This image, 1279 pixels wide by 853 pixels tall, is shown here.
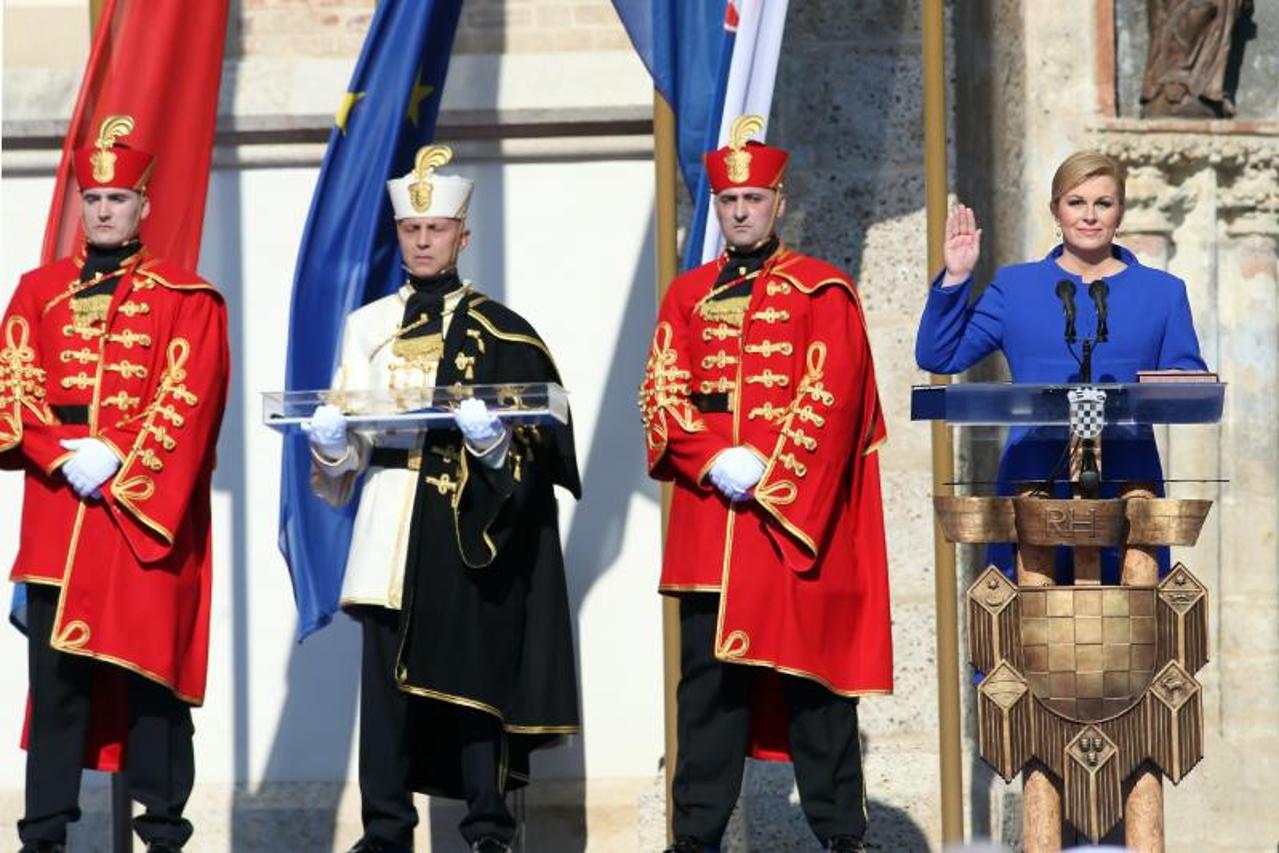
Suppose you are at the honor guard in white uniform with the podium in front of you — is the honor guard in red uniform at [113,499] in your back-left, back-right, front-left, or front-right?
back-right

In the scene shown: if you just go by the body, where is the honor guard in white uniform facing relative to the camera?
toward the camera

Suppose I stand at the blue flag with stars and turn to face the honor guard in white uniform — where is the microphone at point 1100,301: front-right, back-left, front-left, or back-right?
front-left

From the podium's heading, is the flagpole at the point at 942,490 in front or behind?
behind

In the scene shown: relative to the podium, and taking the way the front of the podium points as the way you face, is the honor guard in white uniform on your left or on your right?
on your right

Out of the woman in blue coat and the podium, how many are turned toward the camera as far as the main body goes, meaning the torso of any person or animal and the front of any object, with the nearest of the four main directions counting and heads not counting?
2

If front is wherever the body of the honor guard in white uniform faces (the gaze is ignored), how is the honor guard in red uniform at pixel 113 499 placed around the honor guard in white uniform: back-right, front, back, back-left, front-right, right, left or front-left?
right

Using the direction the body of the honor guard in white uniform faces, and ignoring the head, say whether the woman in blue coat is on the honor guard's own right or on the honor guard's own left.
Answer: on the honor guard's own left

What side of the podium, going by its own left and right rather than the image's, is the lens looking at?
front

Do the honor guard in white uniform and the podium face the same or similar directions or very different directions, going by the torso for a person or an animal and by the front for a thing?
same or similar directions

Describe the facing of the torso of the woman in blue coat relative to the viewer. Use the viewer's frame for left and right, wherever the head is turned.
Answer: facing the viewer
